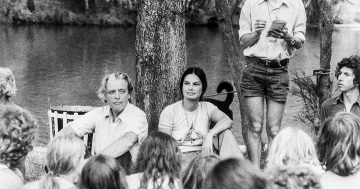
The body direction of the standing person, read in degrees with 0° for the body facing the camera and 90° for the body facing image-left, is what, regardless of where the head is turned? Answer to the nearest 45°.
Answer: approximately 0°

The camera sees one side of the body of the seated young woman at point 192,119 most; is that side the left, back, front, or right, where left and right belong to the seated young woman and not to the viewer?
front

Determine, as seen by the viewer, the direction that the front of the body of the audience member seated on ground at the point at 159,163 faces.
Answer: away from the camera

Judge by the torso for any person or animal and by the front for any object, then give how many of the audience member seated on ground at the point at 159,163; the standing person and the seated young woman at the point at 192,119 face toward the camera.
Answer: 2

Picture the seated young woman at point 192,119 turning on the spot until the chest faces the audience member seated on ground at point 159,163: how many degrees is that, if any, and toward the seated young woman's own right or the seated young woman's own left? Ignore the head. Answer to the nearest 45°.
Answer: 0° — they already face them

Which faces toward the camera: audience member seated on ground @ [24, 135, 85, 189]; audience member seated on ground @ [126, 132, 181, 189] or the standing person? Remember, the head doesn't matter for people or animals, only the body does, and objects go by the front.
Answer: the standing person

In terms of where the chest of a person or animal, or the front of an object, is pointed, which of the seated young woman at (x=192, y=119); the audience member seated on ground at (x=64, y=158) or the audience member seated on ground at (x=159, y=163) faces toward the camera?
the seated young woman

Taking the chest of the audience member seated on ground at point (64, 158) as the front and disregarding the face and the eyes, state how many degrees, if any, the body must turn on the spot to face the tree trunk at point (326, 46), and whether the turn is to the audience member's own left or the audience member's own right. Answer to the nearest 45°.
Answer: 0° — they already face it

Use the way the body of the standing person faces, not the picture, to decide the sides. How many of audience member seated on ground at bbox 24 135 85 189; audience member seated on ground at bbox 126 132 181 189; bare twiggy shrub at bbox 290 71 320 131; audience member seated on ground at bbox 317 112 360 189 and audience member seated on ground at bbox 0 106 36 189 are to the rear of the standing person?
1

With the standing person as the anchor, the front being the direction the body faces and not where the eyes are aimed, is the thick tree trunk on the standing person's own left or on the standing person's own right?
on the standing person's own right

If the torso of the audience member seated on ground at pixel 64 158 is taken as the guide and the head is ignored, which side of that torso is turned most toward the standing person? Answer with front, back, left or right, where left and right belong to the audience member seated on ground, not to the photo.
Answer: front

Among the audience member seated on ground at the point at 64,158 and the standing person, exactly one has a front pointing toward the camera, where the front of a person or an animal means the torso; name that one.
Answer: the standing person

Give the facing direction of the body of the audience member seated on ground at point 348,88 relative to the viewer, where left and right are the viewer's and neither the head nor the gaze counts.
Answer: facing the viewer and to the left of the viewer

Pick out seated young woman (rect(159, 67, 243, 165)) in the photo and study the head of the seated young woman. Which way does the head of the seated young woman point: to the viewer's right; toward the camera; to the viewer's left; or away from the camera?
toward the camera

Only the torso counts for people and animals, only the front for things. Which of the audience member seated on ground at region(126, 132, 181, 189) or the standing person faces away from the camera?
the audience member seated on ground
